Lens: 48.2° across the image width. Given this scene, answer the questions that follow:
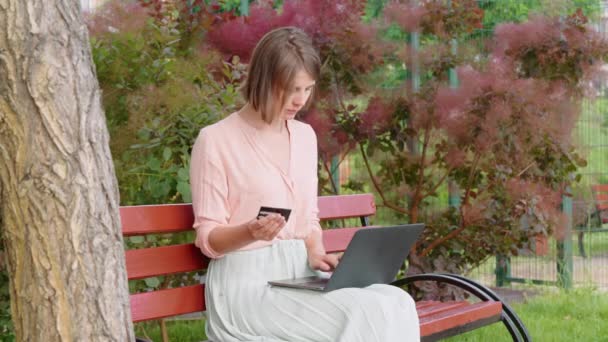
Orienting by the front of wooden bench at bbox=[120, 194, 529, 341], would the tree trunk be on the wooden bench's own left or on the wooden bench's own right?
on the wooden bench's own right

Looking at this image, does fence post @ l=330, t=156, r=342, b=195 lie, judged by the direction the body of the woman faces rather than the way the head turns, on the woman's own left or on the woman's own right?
on the woman's own left

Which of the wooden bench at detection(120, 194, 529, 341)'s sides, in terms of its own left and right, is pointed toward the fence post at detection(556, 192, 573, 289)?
left

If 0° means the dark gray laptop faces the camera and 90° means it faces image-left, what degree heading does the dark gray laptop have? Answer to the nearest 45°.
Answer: approximately 135°

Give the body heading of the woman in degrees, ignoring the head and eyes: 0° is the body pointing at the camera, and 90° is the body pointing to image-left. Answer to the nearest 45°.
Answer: approximately 315°

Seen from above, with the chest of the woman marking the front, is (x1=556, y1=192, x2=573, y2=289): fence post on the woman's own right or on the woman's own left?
on the woman's own left

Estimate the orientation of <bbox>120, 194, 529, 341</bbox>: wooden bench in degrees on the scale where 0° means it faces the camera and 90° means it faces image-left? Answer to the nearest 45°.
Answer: approximately 315°

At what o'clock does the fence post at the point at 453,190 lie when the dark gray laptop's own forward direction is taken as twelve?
The fence post is roughly at 2 o'clock from the dark gray laptop.
